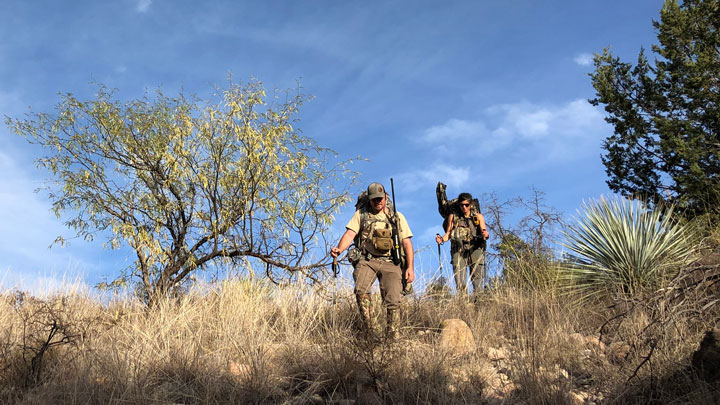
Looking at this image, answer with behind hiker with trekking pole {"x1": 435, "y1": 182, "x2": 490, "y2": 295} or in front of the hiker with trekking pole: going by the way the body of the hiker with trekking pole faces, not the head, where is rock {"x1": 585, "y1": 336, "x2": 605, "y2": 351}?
in front

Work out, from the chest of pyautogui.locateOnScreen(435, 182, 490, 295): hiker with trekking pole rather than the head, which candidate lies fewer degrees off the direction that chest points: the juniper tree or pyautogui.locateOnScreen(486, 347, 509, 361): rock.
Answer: the rock

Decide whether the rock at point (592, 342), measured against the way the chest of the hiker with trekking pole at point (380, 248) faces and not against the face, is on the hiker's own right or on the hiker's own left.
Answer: on the hiker's own left

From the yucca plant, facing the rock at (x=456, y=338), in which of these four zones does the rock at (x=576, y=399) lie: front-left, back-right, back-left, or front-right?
front-left

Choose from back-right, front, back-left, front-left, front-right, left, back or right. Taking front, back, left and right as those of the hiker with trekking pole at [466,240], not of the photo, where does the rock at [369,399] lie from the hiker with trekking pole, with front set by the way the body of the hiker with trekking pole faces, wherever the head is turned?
front

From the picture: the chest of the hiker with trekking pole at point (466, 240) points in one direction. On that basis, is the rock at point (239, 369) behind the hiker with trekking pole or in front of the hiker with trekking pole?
in front

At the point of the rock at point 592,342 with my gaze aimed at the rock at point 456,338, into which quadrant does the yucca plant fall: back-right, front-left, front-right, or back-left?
back-right

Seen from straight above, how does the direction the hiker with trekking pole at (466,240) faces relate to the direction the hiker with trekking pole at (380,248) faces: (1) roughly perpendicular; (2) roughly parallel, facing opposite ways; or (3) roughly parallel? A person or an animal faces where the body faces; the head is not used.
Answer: roughly parallel

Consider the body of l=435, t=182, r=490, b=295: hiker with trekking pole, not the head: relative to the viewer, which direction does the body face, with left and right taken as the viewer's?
facing the viewer

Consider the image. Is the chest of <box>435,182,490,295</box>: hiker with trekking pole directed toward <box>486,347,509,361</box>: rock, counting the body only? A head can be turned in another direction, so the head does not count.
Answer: yes

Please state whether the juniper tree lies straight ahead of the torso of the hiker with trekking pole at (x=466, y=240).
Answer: no

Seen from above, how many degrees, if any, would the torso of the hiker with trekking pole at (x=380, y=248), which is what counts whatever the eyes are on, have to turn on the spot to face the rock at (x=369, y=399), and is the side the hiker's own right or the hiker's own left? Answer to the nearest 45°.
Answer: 0° — they already face it

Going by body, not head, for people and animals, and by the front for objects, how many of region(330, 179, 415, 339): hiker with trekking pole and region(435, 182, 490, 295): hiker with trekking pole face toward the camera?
2

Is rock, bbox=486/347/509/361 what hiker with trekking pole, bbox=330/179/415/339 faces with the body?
no

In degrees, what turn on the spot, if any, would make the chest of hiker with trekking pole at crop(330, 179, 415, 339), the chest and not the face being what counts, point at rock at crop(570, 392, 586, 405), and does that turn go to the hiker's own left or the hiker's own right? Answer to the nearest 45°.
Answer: approximately 45° to the hiker's own left

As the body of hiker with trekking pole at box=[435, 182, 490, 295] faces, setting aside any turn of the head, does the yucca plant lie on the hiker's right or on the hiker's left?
on the hiker's left

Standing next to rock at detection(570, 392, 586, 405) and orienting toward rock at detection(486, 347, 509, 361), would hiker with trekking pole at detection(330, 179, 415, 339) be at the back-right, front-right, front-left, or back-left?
front-left

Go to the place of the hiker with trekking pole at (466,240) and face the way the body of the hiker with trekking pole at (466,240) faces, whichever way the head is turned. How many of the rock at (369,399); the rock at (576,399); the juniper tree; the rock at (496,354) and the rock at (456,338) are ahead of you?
4
